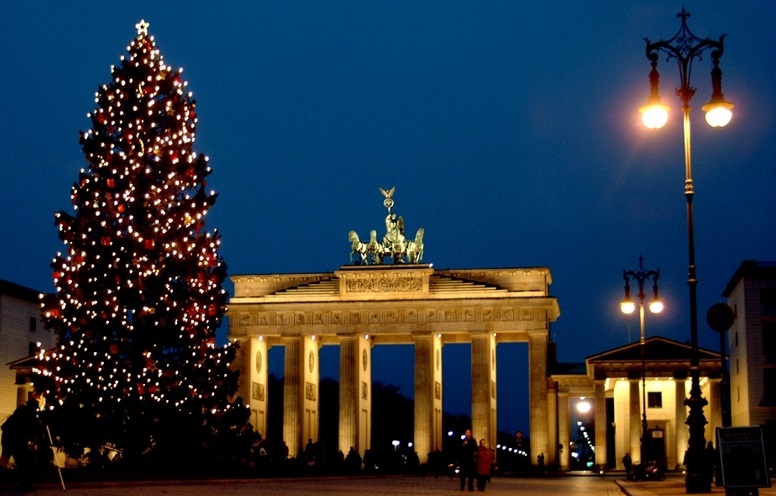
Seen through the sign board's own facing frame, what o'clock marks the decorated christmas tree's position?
The decorated christmas tree is roughly at 4 o'clock from the sign board.

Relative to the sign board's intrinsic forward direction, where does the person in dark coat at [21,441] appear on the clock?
The person in dark coat is roughly at 3 o'clock from the sign board.

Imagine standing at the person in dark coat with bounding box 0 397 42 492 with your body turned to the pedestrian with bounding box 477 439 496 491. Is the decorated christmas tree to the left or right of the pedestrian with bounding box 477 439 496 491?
left

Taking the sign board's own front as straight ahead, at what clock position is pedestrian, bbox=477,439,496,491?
The pedestrian is roughly at 5 o'clock from the sign board.

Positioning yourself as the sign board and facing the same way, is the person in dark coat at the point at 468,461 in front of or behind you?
behind

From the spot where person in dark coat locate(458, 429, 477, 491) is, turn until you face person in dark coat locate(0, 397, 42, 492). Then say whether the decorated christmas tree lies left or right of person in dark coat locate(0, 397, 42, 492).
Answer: right

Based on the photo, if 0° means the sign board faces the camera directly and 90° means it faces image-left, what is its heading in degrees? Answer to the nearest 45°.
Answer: approximately 0°
